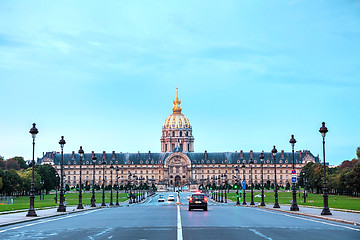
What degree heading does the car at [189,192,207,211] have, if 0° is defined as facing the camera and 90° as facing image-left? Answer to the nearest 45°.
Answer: approximately 180°
